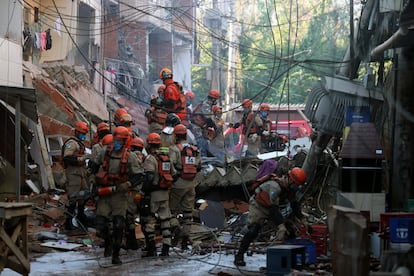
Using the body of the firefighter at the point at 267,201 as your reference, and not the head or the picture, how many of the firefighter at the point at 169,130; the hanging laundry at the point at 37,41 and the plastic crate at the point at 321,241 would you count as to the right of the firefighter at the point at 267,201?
0

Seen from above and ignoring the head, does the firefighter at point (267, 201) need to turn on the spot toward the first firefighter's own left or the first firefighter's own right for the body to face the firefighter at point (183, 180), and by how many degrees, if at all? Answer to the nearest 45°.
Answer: approximately 135° to the first firefighter's own left

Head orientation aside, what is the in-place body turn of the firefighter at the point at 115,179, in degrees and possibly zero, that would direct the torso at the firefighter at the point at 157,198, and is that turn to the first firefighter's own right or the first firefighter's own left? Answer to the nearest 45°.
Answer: approximately 135° to the first firefighter's own left

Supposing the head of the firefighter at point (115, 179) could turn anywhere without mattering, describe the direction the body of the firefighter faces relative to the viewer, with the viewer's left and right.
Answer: facing the viewer

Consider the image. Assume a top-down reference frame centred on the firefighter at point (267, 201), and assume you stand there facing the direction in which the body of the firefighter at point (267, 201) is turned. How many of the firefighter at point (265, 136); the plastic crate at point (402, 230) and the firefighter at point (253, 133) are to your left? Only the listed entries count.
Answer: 2

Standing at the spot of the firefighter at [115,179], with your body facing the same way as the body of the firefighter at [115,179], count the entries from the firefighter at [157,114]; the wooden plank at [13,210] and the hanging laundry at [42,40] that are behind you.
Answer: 2

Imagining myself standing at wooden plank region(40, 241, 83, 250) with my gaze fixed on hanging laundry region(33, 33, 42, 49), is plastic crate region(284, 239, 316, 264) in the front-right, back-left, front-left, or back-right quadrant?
back-right

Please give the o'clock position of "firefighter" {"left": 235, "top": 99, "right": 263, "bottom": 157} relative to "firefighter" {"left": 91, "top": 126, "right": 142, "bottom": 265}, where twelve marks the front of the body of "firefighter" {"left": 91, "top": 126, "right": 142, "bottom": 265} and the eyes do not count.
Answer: "firefighter" {"left": 235, "top": 99, "right": 263, "bottom": 157} is roughly at 7 o'clock from "firefighter" {"left": 91, "top": 126, "right": 142, "bottom": 265}.

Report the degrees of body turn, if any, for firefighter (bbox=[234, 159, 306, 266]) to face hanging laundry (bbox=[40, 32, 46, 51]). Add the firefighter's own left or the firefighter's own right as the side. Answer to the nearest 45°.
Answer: approximately 135° to the firefighter's own left

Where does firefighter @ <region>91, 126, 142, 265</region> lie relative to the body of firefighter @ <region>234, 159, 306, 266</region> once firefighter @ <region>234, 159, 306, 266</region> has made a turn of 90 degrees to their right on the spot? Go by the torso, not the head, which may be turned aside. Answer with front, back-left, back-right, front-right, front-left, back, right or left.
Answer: right

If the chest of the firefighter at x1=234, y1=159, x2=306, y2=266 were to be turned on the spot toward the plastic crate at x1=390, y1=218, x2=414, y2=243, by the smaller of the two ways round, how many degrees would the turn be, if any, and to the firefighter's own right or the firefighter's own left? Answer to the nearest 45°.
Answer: approximately 45° to the firefighter's own right

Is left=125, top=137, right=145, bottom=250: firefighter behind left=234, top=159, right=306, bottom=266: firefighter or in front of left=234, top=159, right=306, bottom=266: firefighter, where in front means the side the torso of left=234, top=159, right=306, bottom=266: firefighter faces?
behind

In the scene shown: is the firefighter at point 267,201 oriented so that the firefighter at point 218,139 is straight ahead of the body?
no

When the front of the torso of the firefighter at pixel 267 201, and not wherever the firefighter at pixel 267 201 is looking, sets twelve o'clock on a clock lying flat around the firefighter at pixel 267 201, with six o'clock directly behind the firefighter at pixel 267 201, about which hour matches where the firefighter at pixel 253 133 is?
the firefighter at pixel 253 133 is roughly at 9 o'clock from the firefighter at pixel 267 201.

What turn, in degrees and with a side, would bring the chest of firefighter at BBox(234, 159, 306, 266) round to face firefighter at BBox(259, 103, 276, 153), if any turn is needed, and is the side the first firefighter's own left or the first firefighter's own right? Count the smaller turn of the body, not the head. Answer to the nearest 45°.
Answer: approximately 90° to the first firefighter's own left

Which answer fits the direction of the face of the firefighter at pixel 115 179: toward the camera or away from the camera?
toward the camera

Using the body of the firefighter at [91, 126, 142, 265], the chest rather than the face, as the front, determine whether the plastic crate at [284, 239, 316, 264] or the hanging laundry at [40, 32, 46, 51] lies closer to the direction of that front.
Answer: the plastic crate

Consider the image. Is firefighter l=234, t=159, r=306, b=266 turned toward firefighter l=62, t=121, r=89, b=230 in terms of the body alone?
no

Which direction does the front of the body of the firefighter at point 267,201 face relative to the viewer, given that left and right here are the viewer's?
facing to the right of the viewer
